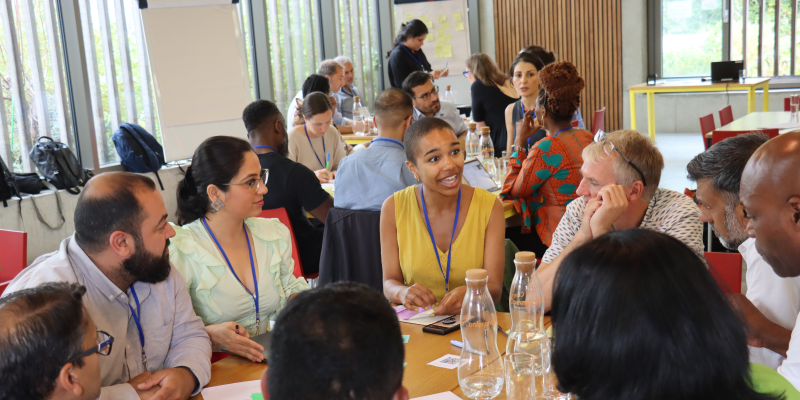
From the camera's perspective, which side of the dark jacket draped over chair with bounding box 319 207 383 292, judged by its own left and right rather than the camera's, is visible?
back

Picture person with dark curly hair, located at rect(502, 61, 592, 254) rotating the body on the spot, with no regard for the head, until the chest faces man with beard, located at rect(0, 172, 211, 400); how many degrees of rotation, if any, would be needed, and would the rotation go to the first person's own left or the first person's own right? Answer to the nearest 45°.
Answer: approximately 90° to the first person's own left

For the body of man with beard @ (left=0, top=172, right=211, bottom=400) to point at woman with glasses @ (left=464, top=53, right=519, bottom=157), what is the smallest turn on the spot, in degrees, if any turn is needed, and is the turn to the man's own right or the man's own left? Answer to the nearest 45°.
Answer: approximately 90° to the man's own left

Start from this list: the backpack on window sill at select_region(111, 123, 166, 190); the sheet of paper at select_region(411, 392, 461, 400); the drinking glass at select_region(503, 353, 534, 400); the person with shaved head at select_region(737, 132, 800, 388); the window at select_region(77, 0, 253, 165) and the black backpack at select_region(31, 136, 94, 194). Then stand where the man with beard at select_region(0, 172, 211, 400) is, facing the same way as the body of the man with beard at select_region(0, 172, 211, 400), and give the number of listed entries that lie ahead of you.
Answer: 3

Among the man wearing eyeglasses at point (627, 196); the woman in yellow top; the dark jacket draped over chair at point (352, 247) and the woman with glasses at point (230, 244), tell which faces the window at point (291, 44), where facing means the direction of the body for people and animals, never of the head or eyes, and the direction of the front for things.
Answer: the dark jacket draped over chair

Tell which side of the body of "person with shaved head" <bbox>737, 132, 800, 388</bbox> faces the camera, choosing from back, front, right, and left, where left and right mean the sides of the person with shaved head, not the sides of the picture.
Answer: left

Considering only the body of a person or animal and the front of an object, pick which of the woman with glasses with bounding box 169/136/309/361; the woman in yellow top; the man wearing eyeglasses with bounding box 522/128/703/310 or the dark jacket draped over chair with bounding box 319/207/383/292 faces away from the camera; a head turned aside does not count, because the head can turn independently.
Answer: the dark jacket draped over chair

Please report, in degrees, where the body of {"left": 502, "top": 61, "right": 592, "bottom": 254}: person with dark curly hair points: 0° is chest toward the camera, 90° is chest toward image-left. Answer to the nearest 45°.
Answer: approximately 135°

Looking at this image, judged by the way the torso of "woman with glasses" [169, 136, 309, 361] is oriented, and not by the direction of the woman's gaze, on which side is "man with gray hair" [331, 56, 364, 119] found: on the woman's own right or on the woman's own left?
on the woman's own left

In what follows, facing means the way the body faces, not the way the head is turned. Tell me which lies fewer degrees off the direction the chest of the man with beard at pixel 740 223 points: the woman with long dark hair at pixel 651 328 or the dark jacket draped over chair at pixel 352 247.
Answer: the dark jacket draped over chair

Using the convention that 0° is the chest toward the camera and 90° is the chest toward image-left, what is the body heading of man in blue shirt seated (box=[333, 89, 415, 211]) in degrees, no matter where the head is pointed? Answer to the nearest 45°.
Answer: approximately 225°

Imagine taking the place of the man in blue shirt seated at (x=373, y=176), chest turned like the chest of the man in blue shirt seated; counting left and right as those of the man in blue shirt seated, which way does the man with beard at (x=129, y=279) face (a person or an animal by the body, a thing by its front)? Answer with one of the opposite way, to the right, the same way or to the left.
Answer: to the right

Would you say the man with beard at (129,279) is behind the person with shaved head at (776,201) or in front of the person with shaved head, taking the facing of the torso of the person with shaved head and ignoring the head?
in front
